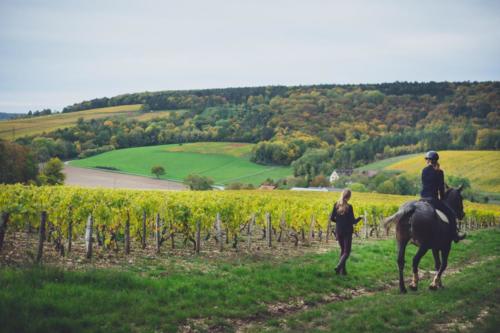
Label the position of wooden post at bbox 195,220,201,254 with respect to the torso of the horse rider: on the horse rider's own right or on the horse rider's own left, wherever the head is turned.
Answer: on the horse rider's own left

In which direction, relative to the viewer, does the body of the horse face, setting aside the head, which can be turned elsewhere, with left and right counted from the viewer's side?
facing away from the viewer and to the right of the viewer

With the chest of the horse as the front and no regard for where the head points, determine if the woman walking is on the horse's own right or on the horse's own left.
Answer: on the horse's own left

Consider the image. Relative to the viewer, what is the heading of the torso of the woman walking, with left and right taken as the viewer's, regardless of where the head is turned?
facing away from the viewer and to the right of the viewer

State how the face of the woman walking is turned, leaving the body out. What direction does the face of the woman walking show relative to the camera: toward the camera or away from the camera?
away from the camera

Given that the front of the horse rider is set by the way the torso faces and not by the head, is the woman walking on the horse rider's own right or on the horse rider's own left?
on the horse rider's own left

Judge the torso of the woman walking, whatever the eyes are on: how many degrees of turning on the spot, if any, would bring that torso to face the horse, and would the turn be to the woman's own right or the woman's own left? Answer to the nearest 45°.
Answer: approximately 90° to the woman's own right

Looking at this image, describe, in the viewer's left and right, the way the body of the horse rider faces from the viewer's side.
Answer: facing away from the viewer and to the right of the viewer

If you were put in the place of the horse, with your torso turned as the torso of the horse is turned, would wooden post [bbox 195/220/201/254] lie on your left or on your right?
on your left

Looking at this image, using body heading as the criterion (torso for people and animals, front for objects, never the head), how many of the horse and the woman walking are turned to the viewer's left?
0
